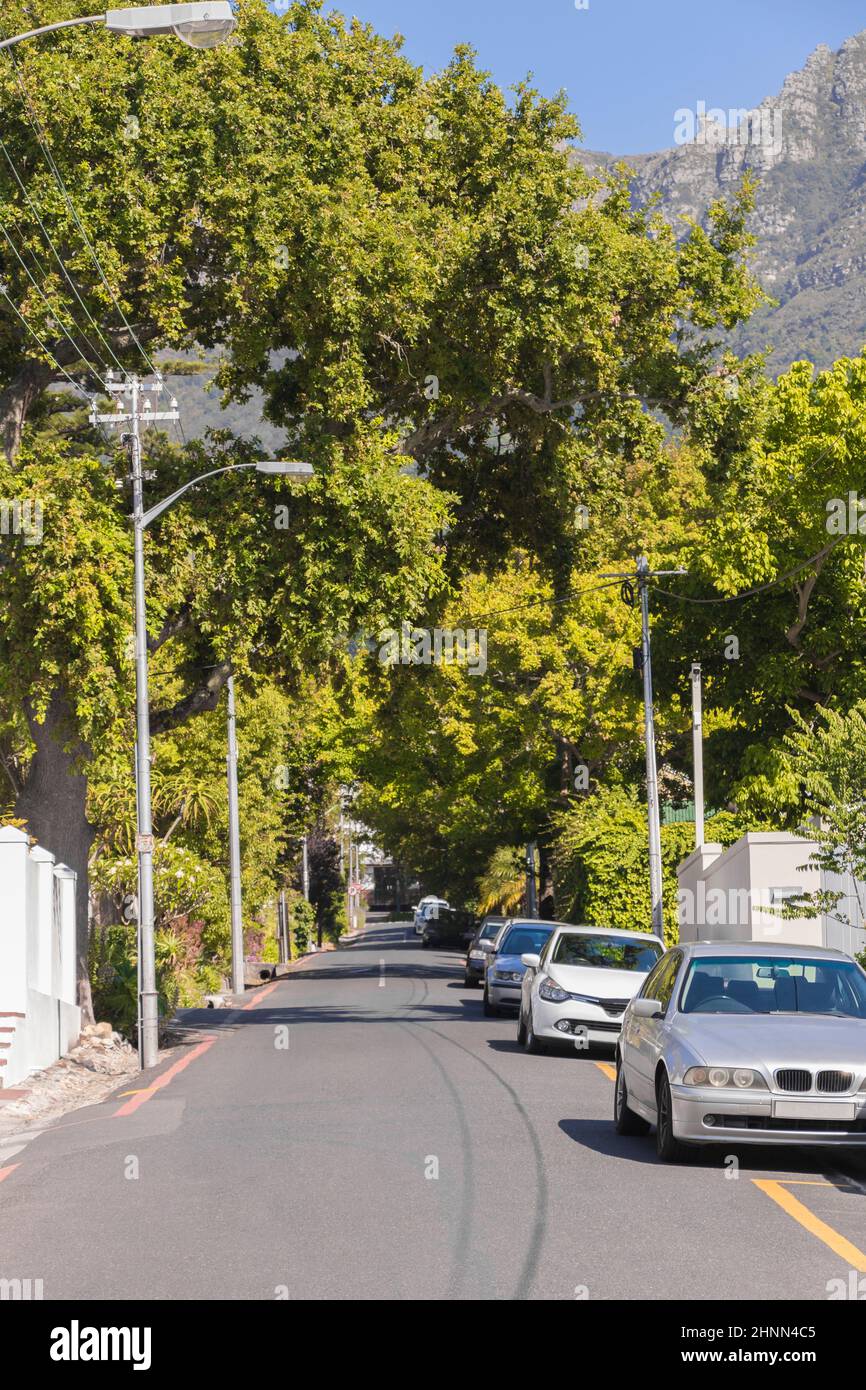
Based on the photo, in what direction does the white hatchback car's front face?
toward the camera

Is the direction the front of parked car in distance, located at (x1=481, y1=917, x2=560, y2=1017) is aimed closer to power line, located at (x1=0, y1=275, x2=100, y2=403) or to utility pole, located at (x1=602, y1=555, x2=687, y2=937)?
the power line

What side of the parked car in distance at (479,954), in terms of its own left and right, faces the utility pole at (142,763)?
front

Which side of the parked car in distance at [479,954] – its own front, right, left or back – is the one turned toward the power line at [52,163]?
front

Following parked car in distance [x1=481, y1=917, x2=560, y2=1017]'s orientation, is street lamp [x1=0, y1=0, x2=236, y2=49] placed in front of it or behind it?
in front

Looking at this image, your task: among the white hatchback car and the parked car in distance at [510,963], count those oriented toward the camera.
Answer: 2

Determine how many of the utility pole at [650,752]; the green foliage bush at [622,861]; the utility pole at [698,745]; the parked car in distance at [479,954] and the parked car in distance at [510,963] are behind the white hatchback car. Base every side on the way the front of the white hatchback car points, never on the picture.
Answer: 5

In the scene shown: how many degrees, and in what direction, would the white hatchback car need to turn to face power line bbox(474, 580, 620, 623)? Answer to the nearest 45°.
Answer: approximately 180°

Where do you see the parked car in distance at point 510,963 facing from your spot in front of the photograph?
facing the viewer

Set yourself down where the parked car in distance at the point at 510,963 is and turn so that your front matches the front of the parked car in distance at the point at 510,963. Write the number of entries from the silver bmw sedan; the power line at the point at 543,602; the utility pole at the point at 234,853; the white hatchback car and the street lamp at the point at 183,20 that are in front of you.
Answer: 3

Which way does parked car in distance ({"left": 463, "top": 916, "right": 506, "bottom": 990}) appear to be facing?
toward the camera
